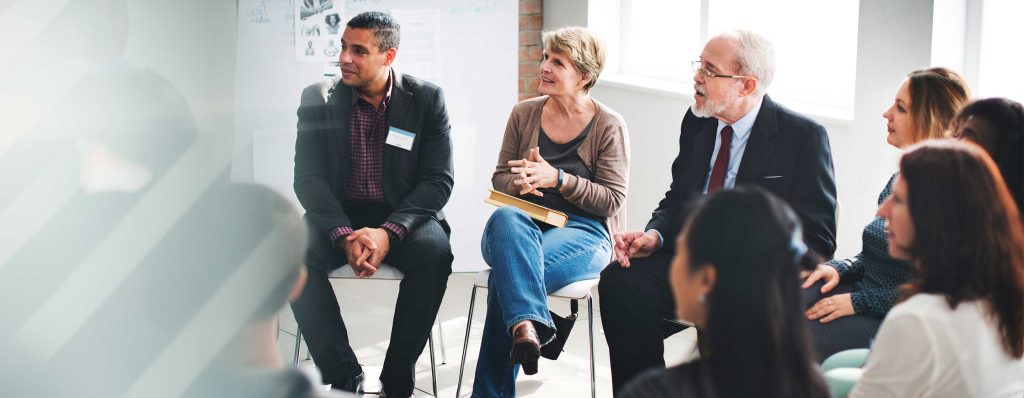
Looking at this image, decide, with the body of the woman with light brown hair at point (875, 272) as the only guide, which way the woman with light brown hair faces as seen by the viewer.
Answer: to the viewer's left

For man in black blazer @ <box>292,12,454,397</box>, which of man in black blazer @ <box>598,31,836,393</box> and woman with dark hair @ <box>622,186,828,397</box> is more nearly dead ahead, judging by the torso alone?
the woman with dark hair

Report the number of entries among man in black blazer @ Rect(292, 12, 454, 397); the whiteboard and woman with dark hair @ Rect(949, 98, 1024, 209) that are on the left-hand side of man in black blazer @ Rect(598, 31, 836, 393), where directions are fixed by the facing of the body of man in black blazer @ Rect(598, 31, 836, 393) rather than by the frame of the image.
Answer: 1

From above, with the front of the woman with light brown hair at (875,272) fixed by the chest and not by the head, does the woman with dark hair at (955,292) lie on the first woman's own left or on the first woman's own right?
on the first woman's own left

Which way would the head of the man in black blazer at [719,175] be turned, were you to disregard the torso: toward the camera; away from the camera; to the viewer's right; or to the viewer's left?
to the viewer's left

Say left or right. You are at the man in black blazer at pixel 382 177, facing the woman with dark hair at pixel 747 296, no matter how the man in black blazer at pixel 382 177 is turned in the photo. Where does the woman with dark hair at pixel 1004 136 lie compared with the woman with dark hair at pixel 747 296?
left

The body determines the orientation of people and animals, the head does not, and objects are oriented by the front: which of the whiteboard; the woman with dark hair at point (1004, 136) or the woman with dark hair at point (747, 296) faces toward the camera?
the whiteboard

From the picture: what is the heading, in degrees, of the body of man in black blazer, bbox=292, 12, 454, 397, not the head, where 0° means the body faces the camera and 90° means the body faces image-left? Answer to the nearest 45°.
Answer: approximately 0°

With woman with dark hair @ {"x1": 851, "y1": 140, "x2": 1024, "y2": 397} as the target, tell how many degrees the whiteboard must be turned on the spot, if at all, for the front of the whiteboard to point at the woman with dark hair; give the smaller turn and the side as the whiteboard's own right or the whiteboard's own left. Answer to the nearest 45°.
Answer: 0° — it already faces them

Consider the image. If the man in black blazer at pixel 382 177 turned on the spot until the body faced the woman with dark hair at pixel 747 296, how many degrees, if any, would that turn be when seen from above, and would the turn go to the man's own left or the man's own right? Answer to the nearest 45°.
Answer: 0° — they already face them

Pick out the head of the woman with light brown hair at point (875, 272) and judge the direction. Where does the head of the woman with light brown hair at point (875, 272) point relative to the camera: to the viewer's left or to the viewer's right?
to the viewer's left

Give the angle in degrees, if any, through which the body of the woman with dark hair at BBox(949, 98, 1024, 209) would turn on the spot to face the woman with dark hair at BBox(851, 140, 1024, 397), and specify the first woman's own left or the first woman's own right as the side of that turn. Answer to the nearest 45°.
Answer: approximately 90° to the first woman's own left
